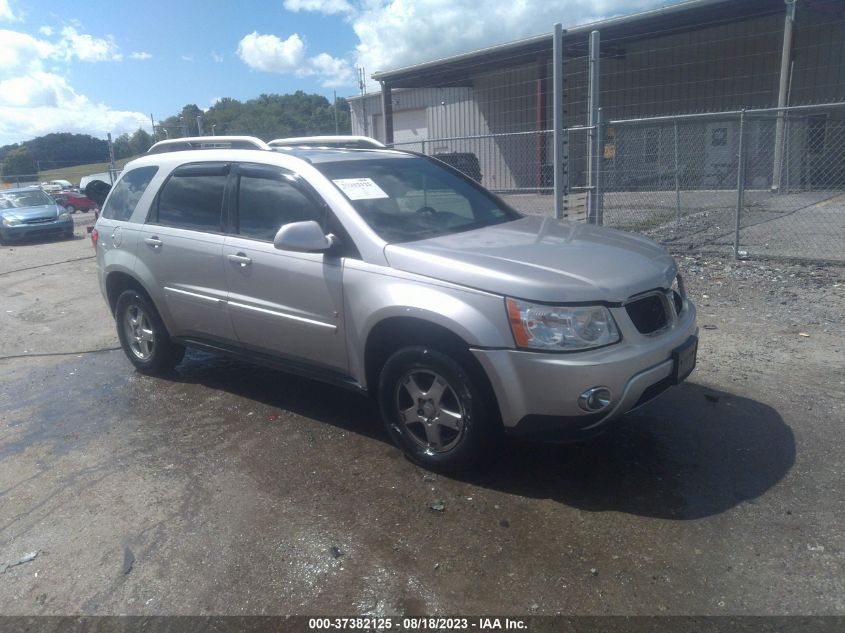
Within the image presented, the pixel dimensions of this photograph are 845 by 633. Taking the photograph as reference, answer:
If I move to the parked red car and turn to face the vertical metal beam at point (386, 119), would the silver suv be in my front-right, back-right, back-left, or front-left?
front-right

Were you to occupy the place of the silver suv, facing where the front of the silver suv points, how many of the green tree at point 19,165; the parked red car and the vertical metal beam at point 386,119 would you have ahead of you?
0

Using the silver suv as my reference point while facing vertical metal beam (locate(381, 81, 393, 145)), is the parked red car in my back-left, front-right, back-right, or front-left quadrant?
front-left

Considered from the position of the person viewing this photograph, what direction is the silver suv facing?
facing the viewer and to the right of the viewer

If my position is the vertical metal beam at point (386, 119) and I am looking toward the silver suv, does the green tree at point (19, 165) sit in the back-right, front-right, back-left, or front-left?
back-right

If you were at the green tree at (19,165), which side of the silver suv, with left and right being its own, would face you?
back

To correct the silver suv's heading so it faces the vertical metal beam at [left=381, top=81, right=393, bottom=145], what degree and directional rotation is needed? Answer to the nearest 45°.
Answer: approximately 135° to its left

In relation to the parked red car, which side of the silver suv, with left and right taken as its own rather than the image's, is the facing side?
back
